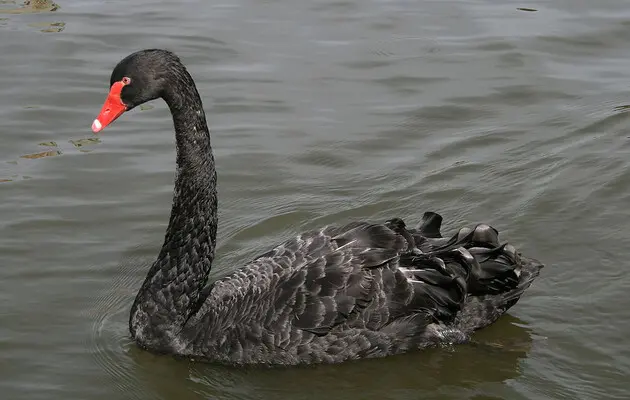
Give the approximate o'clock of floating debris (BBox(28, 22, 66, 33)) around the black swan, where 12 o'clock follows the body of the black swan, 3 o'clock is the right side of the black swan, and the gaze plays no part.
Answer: The floating debris is roughly at 2 o'clock from the black swan.

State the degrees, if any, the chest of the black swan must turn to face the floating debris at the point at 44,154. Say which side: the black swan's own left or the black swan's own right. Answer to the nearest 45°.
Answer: approximately 45° to the black swan's own right

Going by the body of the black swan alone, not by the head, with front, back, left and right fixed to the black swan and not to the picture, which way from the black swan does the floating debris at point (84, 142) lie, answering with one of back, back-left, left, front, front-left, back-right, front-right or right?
front-right

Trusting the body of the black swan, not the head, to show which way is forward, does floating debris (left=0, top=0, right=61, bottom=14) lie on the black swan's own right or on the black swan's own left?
on the black swan's own right

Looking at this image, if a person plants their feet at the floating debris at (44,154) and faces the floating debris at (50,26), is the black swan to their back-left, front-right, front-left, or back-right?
back-right

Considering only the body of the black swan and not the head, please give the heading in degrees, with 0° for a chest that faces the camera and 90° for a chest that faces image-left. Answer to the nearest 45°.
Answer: approximately 90°
